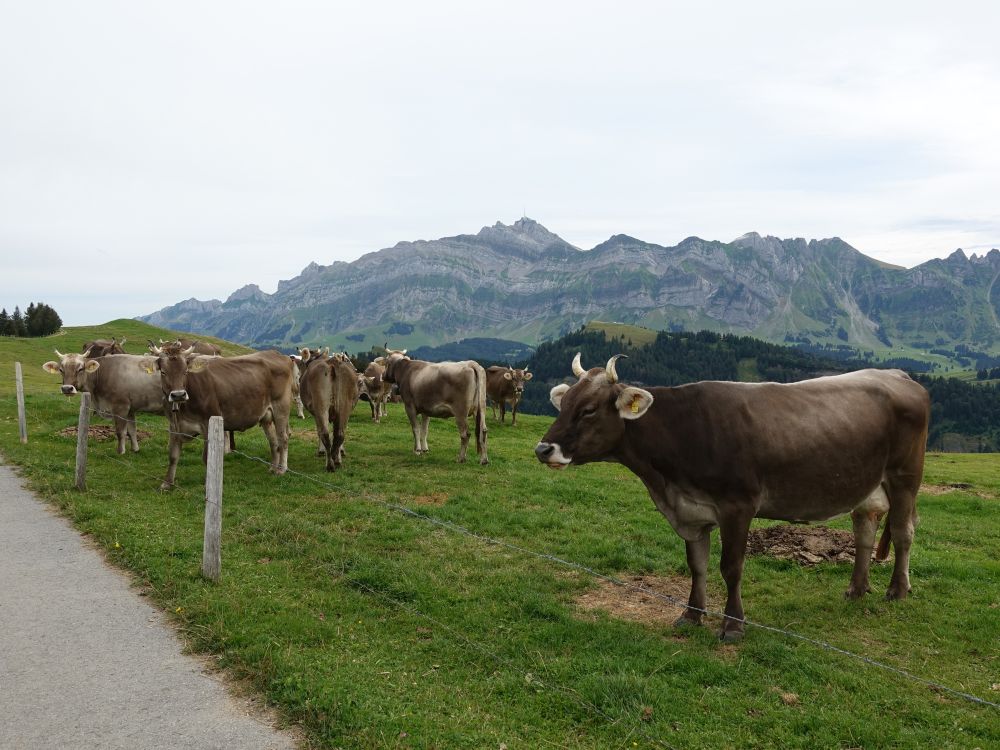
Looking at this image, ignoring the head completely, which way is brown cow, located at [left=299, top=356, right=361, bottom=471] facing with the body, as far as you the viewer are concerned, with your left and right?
facing away from the viewer

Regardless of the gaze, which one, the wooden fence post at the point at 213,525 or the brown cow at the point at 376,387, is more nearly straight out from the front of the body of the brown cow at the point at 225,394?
the wooden fence post

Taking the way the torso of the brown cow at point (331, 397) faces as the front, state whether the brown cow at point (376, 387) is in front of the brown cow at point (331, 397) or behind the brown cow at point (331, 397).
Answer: in front

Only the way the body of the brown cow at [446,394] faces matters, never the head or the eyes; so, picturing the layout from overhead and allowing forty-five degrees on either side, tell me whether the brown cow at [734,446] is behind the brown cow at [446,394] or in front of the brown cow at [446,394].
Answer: behind

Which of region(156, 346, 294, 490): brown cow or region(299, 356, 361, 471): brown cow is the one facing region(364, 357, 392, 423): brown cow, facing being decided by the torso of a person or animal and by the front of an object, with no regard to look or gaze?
region(299, 356, 361, 471): brown cow

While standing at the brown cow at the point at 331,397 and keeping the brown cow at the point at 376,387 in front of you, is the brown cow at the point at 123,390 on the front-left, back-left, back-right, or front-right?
front-left

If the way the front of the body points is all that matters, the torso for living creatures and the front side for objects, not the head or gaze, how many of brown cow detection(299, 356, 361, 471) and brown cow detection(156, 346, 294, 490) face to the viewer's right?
0

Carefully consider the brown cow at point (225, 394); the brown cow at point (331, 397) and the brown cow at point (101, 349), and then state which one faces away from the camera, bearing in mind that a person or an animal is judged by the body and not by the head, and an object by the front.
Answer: the brown cow at point (331, 397)

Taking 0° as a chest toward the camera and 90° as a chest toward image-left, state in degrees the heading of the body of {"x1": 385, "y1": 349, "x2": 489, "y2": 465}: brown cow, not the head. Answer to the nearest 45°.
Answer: approximately 135°

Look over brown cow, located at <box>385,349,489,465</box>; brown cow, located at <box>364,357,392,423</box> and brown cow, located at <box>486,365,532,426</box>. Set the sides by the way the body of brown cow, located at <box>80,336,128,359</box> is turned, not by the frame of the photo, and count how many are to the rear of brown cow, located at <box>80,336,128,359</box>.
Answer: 0

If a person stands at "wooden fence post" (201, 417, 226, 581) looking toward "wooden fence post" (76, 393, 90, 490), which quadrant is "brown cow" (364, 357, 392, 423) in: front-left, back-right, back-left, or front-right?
front-right
